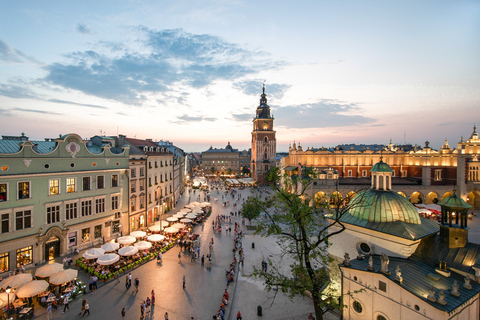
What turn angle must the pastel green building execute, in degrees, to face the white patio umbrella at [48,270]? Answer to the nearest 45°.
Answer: approximately 45° to its right

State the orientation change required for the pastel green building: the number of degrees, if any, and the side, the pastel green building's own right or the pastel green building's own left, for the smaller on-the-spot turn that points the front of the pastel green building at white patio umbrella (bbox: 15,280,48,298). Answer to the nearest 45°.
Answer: approximately 45° to the pastel green building's own right

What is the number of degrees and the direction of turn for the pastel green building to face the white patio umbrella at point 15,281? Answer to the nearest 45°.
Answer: approximately 45° to its right

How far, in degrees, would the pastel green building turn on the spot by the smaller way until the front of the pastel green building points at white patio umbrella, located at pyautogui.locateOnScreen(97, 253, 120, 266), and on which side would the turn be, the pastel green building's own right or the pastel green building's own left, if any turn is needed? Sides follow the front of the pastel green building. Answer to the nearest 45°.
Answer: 0° — it already faces it

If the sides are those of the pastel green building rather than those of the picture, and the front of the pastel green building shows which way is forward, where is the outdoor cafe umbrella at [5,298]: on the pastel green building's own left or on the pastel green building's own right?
on the pastel green building's own right

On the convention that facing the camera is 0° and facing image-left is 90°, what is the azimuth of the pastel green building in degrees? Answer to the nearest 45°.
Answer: approximately 315°
